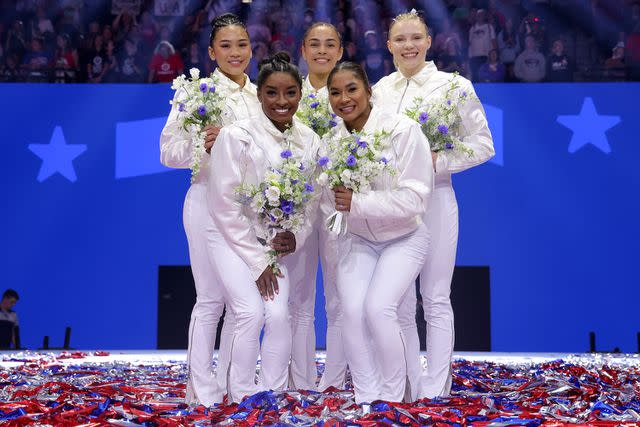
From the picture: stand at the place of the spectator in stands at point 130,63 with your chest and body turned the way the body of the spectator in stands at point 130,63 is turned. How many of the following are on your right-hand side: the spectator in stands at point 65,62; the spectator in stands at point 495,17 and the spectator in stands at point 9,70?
2

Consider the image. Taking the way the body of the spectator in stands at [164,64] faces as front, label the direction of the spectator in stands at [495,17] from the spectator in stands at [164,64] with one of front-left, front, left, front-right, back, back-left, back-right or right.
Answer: left

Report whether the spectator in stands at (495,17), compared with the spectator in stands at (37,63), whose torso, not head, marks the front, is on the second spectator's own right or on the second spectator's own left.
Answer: on the second spectator's own left
